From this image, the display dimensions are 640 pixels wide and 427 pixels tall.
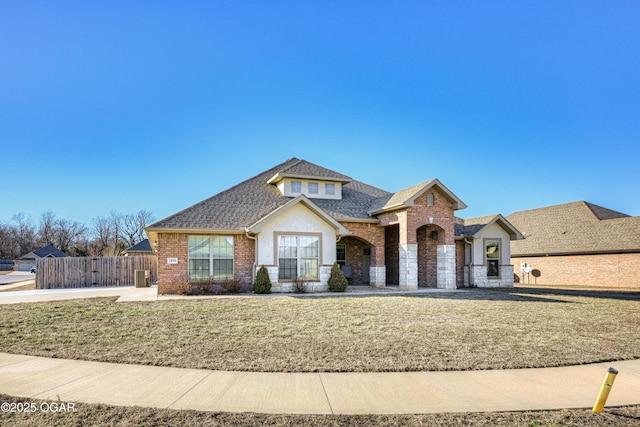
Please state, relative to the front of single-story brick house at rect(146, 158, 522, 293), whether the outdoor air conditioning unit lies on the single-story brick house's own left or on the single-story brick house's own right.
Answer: on the single-story brick house's own right

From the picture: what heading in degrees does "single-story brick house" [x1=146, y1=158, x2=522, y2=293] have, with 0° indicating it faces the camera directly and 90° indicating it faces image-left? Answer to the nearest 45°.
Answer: approximately 0°

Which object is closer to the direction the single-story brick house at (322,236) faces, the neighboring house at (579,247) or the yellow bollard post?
the yellow bollard post

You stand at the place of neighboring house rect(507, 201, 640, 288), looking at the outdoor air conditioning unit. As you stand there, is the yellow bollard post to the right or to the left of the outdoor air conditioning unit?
left

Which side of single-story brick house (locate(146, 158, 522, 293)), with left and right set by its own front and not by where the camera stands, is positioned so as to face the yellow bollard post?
front

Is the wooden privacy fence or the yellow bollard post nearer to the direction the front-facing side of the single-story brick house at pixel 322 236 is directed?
the yellow bollard post
